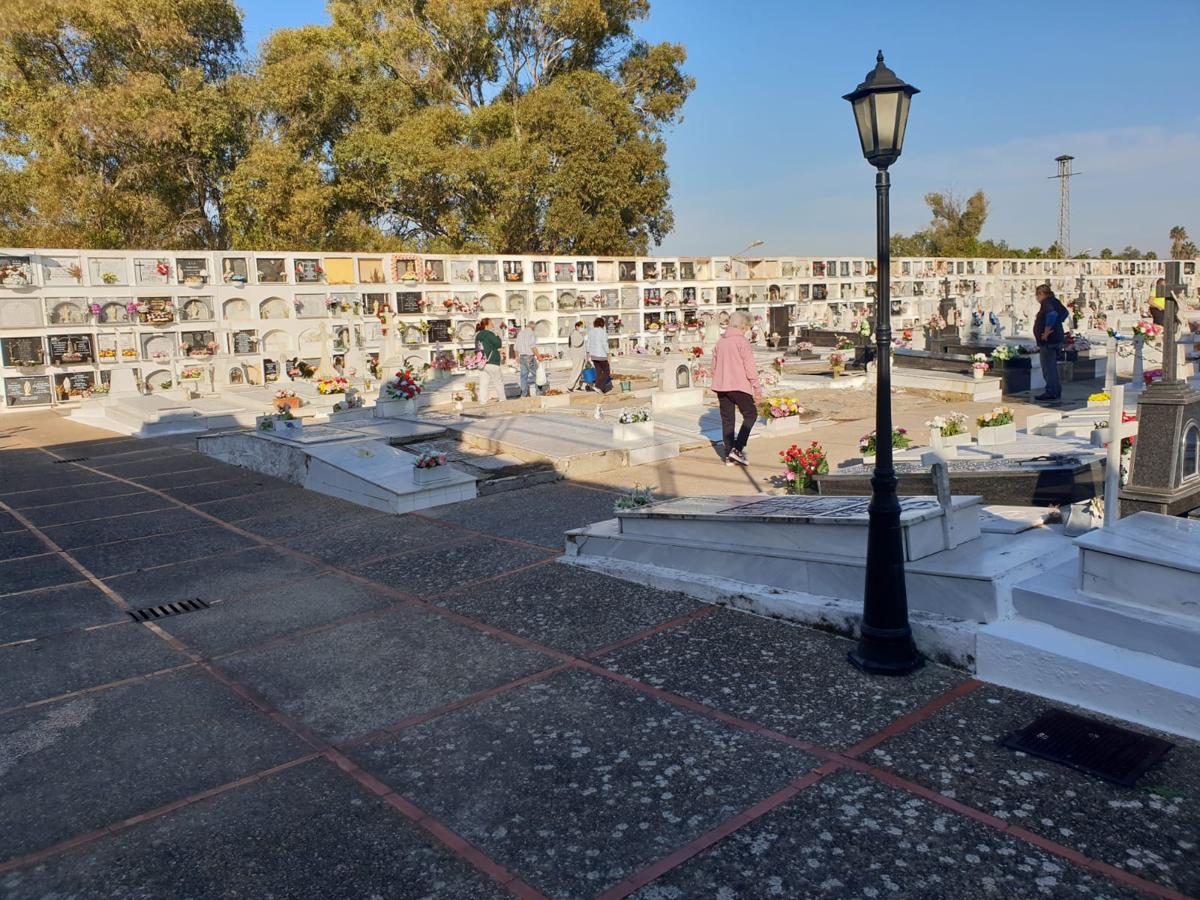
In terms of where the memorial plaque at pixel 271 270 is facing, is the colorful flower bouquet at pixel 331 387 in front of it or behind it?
in front

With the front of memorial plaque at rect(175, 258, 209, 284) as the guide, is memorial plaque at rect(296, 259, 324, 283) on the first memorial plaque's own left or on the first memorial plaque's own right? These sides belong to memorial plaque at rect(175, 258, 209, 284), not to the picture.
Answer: on the first memorial plaque's own left

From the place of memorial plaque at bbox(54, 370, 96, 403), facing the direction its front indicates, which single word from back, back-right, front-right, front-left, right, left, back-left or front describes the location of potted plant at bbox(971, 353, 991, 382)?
front-left

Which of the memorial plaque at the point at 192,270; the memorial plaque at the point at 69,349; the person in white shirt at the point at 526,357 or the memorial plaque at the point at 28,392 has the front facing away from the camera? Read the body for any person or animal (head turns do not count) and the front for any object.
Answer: the person in white shirt

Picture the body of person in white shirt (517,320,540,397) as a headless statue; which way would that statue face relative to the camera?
away from the camera

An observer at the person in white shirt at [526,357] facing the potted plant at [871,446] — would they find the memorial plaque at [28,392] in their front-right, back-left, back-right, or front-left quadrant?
back-right

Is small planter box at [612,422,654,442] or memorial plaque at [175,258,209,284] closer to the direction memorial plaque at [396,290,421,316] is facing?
the small planter box

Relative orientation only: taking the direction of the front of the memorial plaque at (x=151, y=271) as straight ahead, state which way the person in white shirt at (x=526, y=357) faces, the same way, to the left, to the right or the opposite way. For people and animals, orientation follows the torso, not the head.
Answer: the opposite way

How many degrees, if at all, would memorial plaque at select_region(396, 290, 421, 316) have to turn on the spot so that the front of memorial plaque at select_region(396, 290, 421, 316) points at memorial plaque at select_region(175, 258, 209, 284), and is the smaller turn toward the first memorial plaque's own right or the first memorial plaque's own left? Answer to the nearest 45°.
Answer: approximately 90° to the first memorial plaque's own right

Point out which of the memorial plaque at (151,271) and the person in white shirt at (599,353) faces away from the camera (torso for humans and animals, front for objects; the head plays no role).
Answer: the person in white shirt

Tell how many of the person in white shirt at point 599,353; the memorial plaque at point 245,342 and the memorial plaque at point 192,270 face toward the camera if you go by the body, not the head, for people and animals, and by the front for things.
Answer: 2

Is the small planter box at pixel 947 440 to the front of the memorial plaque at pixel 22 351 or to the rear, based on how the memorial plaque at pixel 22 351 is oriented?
to the front

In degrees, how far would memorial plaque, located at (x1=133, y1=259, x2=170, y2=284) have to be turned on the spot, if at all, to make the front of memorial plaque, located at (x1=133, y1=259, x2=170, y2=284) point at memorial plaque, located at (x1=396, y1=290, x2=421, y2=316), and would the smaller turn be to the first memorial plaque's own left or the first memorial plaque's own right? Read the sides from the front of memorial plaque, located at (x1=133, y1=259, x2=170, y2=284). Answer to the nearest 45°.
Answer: approximately 90° to the first memorial plaque's own left

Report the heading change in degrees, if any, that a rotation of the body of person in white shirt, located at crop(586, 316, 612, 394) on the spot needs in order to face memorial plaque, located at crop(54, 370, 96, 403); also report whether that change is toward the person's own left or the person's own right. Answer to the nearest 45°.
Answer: approximately 90° to the person's own left
